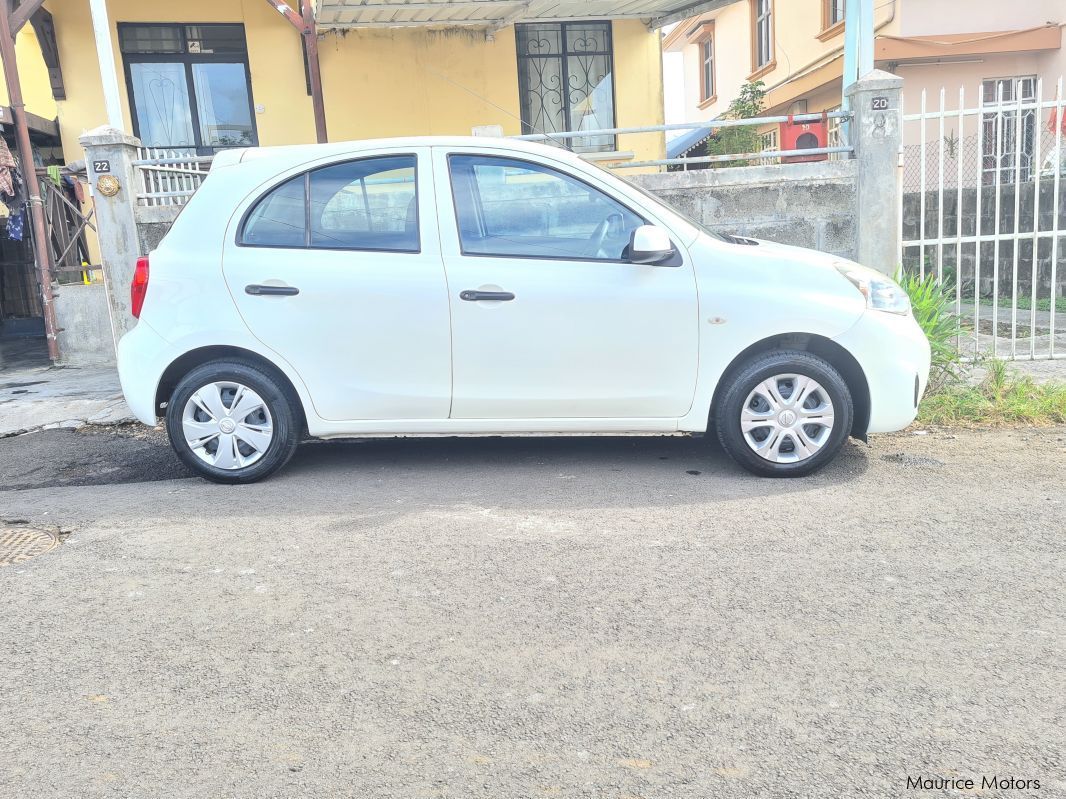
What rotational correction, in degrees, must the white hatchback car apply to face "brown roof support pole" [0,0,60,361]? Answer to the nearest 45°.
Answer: approximately 135° to its left

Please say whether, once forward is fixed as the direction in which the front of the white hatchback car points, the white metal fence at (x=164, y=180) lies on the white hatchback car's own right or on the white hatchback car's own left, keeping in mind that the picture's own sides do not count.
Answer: on the white hatchback car's own left

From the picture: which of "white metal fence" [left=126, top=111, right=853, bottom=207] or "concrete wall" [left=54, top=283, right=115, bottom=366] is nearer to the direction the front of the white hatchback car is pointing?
the white metal fence

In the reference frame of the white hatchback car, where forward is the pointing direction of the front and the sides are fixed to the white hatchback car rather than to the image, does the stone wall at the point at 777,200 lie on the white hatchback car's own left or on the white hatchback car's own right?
on the white hatchback car's own left

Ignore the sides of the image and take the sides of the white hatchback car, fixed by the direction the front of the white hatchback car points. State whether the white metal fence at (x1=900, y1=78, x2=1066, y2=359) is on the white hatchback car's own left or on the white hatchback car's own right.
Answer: on the white hatchback car's own left

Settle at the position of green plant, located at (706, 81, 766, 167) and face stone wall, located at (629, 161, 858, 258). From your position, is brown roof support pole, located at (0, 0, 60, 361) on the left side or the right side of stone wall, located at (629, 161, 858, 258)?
right

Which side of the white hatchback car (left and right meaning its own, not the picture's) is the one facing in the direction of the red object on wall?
left

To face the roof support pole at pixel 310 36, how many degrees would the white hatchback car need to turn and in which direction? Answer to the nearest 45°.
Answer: approximately 90° to its left

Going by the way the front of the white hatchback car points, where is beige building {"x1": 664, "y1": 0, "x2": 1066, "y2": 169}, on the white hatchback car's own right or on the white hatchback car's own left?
on the white hatchback car's own left

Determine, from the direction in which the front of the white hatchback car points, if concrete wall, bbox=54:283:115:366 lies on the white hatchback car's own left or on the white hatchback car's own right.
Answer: on the white hatchback car's own left

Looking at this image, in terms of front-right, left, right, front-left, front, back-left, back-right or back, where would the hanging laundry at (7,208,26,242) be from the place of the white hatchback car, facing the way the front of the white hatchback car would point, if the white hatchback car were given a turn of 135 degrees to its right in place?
right

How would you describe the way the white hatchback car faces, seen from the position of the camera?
facing to the right of the viewer

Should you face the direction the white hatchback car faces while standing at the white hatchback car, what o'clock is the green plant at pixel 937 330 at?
The green plant is roughly at 11 o'clock from the white hatchback car.
